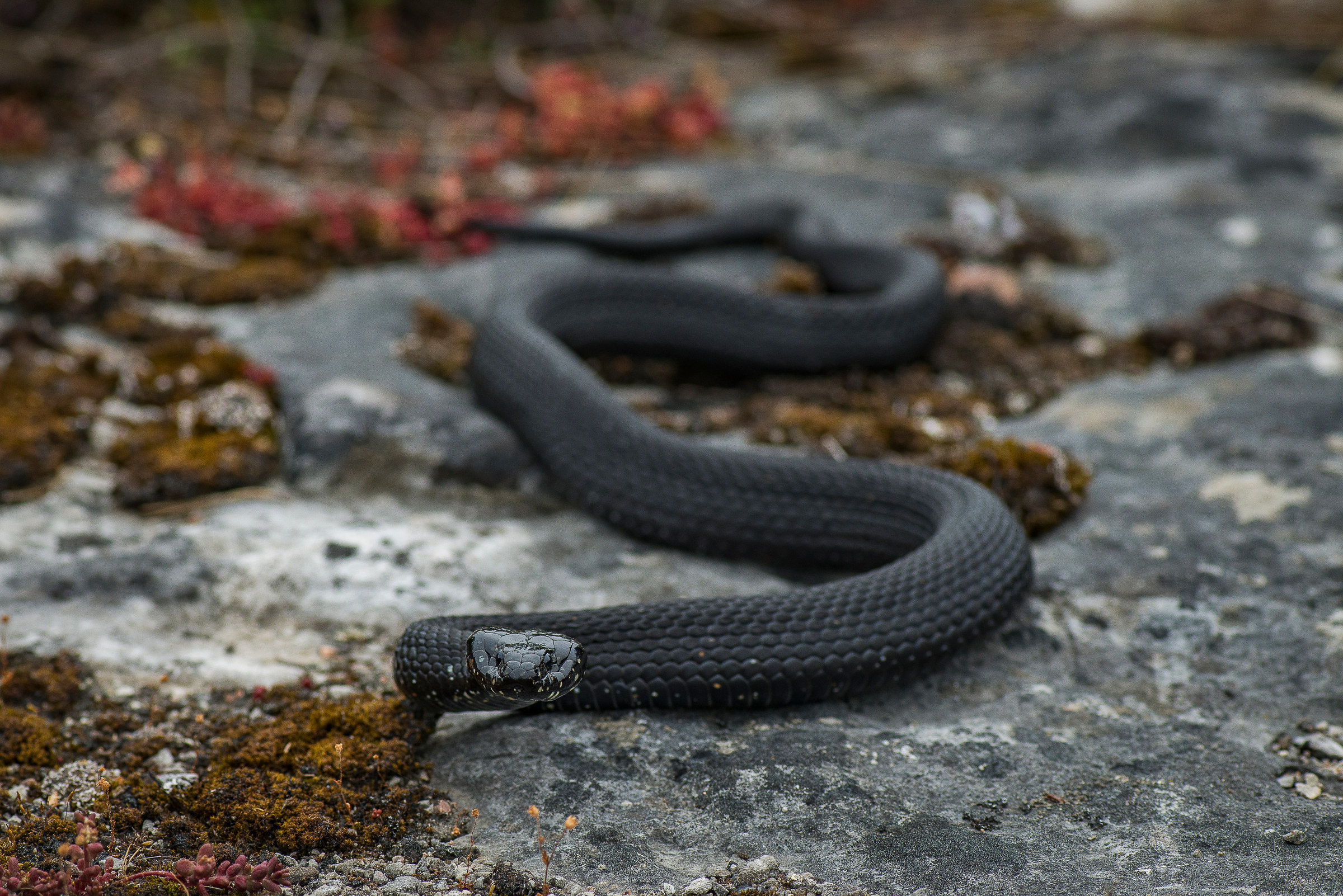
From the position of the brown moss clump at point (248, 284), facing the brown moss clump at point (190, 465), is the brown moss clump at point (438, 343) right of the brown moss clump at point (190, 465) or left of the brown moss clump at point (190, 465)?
left

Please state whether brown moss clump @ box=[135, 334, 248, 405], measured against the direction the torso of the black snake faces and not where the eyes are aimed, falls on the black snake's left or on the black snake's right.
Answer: on the black snake's right

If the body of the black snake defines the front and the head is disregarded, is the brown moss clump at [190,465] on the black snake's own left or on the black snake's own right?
on the black snake's own right
